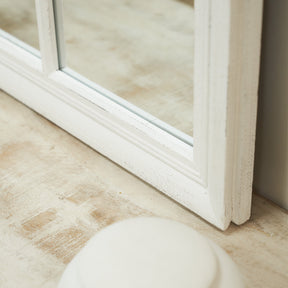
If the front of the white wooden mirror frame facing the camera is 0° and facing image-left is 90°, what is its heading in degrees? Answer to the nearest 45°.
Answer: approximately 45°
